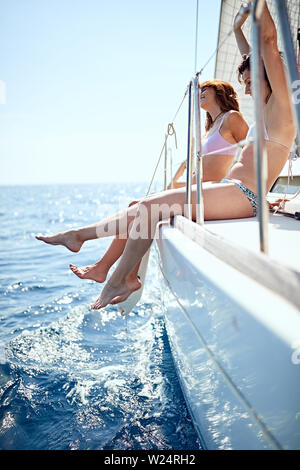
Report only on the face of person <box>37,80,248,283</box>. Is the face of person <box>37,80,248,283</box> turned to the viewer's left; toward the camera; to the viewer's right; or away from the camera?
to the viewer's left

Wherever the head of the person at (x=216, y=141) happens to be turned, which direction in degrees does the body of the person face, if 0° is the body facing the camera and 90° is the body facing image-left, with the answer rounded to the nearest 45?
approximately 90°

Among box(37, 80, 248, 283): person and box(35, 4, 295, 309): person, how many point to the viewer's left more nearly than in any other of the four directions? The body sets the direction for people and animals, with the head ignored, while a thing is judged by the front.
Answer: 2

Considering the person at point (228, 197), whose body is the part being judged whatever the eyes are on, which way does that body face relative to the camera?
to the viewer's left
